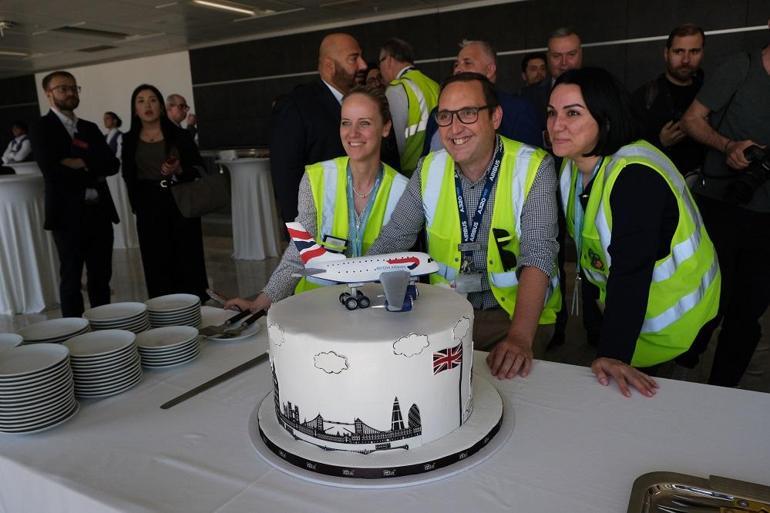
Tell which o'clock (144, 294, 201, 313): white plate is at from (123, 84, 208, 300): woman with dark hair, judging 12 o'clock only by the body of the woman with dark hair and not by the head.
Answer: The white plate is roughly at 12 o'clock from the woman with dark hair.

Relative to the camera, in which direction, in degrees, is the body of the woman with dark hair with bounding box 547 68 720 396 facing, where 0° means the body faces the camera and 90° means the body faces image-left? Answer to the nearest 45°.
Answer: approximately 45°

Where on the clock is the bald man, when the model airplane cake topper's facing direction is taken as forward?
The bald man is roughly at 9 o'clock from the model airplane cake topper.

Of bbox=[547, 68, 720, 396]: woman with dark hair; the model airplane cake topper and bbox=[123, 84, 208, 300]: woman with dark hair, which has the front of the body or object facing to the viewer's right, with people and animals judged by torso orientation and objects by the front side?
the model airplane cake topper

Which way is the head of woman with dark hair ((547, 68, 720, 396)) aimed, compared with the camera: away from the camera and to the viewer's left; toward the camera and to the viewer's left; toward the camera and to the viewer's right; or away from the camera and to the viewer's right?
toward the camera and to the viewer's left

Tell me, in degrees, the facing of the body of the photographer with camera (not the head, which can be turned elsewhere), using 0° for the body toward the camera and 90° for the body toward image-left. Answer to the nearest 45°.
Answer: approximately 0°

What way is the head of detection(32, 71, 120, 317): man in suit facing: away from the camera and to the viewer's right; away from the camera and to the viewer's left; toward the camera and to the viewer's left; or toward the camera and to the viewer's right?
toward the camera and to the viewer's right

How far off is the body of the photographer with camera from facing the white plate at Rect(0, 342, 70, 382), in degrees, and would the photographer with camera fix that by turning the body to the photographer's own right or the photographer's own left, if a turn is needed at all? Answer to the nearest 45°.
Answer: approximately 45° to the photographer's own right

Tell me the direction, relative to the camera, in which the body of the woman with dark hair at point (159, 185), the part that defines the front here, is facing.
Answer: toward the camera

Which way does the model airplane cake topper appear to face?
to the viewer's right

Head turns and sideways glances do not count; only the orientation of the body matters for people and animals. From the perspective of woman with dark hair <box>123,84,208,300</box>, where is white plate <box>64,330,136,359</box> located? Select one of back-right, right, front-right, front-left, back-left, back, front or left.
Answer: front
